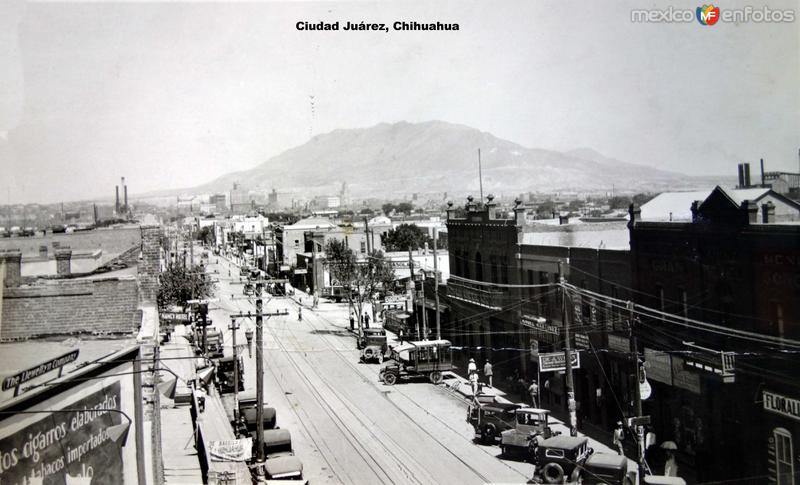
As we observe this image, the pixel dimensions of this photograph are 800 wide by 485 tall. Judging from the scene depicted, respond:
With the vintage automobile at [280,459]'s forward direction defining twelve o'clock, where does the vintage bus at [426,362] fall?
the vintage bus at [426,362] is roughly at 7 o'clock from the vintage automobile at [280,459].

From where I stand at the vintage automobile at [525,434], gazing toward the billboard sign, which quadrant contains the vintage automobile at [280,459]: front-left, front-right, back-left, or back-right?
front-right

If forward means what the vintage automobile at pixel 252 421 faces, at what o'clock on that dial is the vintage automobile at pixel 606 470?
the vintage automobile at pixel 606 470 is roughly at 9 o'clock from the vintage automobile at pixel 252 421.

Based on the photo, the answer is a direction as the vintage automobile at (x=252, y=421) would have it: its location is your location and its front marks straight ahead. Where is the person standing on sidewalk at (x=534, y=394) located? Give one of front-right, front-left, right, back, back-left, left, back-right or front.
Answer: back-left

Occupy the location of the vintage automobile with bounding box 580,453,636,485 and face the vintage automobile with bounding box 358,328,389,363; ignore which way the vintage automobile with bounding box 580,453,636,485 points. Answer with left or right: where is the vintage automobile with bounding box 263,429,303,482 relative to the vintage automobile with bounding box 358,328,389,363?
left

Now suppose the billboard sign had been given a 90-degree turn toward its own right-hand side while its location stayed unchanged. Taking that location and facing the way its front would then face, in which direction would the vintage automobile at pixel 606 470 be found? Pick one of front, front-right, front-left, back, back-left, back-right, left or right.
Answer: back-left

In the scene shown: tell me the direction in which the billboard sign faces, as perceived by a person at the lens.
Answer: facing the viewer and to the right of the viewer

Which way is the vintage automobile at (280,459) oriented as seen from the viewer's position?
toward the camera
